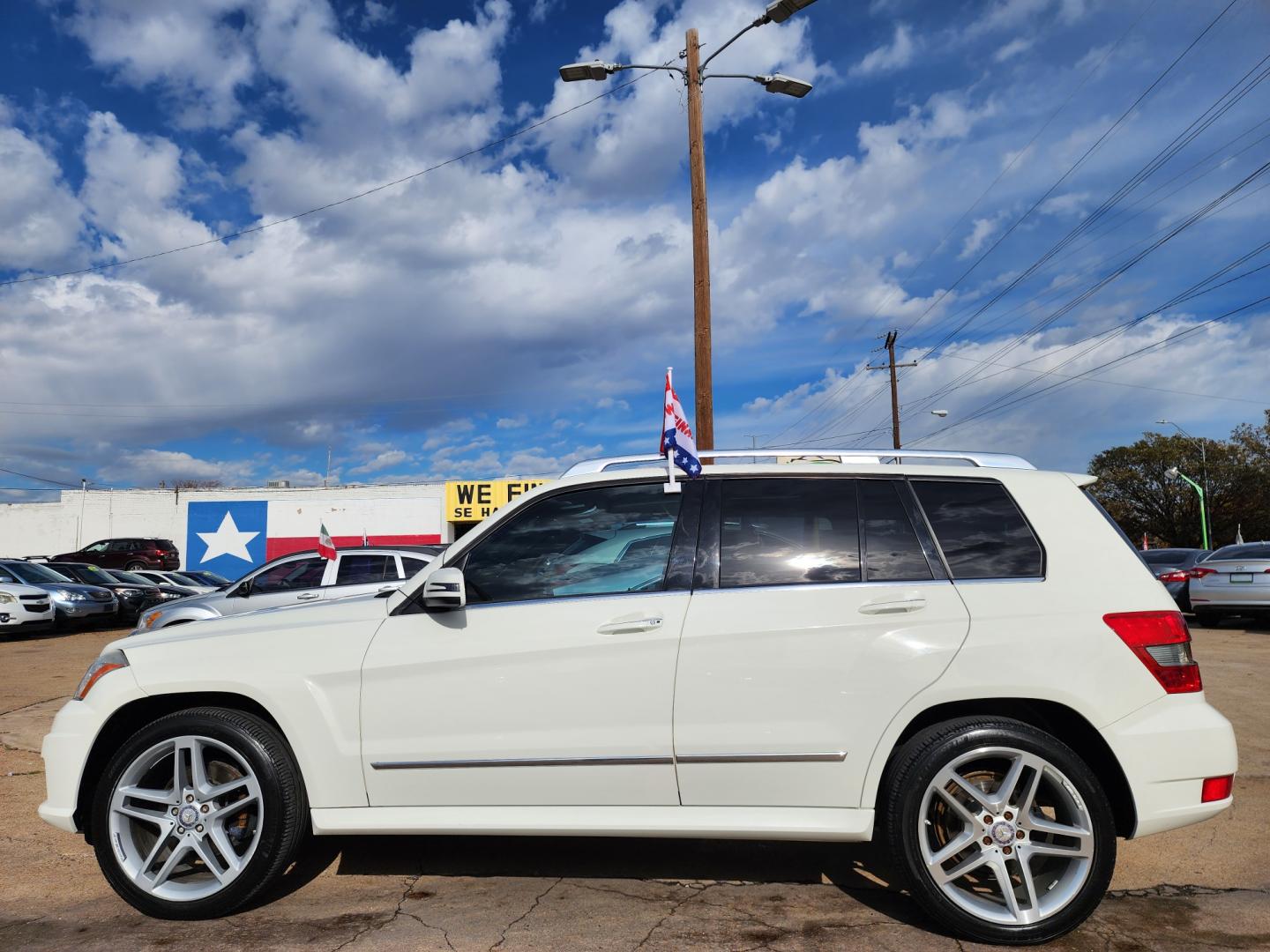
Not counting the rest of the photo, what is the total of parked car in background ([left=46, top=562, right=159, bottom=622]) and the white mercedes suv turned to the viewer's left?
1

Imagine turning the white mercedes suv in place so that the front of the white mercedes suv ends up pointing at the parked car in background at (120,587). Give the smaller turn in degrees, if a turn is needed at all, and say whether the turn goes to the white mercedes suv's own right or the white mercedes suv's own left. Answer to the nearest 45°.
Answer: approximately 45° to the white mercedes suv's own right

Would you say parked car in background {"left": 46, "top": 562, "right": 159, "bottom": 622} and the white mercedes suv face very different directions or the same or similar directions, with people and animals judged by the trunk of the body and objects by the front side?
very different directions

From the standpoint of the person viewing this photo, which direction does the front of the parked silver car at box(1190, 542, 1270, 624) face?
facing away from the viewer

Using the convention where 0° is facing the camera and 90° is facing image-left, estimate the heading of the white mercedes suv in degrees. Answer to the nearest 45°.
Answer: approximately 90°

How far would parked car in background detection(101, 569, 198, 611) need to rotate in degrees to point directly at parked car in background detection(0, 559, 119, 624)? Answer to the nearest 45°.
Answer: approximately 45° to its right

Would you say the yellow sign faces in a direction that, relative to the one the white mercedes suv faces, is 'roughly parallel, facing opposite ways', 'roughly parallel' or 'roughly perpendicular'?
roughly perpendicular

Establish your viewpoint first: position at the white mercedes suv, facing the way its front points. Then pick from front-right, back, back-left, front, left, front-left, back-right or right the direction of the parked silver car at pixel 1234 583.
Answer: back-right

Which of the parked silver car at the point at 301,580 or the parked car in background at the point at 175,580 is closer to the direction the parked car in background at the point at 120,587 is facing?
the parked silver car

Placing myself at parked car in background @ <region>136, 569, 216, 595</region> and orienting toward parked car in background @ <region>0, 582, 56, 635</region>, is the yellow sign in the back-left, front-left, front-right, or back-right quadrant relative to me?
back-left
